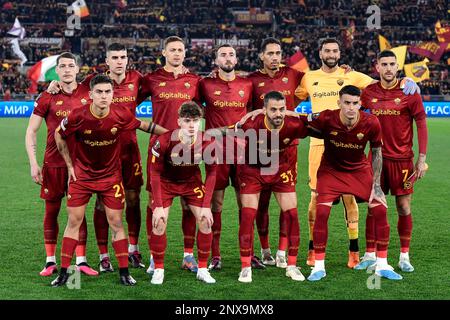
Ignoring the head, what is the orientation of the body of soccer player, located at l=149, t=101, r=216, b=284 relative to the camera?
toward the camera

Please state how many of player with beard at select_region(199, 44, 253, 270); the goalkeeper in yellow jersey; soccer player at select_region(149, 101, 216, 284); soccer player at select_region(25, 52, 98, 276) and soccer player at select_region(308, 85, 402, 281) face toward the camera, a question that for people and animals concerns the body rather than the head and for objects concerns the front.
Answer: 5

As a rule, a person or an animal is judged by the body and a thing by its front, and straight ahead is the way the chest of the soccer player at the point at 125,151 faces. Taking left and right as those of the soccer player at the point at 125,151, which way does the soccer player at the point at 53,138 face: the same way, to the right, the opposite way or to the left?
the same way

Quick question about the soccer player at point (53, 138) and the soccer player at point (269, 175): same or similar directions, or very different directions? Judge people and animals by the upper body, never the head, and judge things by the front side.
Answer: same or similar directions

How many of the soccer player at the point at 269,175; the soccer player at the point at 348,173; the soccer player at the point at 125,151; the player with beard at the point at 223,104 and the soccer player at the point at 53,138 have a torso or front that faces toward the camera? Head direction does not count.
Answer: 5

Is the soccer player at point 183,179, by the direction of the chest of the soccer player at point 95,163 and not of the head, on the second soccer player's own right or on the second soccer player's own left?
on the second soccer player's own left

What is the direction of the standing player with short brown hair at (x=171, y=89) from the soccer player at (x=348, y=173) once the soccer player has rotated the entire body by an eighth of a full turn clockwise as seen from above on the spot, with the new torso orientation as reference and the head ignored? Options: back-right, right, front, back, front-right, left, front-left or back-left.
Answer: front-right

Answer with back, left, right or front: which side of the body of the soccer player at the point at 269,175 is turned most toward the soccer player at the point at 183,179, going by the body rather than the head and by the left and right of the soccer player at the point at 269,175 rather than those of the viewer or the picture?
right

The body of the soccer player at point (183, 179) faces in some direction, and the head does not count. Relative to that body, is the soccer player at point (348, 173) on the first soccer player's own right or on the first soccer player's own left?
on the first soccer player's own left

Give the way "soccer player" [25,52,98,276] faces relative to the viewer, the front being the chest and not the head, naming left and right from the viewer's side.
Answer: facing the viewer

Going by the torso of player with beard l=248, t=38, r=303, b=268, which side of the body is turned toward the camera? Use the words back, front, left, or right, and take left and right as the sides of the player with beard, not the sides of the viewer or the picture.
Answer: front

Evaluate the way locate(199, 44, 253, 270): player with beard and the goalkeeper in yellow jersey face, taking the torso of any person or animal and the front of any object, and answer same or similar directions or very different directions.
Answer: same or similar directions

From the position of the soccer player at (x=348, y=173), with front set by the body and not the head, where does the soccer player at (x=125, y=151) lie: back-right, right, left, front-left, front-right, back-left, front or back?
right

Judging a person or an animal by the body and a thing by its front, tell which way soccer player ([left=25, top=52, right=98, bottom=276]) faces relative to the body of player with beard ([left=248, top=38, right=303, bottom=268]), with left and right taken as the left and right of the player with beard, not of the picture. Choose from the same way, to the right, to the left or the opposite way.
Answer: the same way

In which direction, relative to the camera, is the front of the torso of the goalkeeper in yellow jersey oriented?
toward the camera

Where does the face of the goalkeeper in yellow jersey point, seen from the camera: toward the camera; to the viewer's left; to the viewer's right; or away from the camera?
toward the camera
